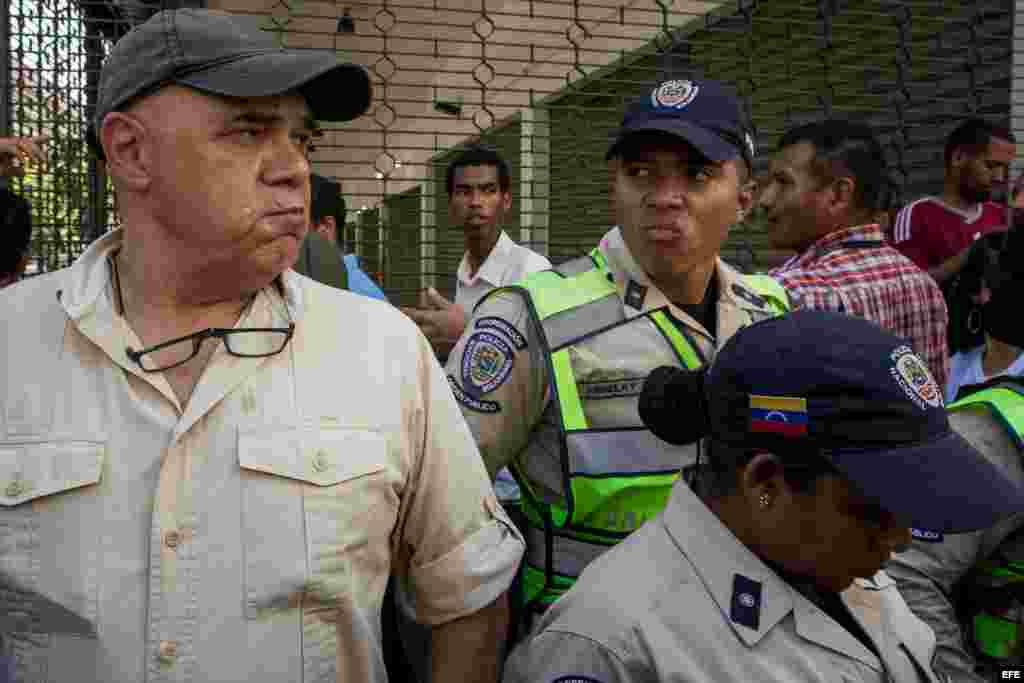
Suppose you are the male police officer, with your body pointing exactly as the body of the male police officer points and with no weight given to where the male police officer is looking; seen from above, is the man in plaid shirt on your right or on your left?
on your left

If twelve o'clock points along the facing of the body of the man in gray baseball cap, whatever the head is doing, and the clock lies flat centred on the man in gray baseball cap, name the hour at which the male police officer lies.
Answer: The male police officer is roughly at 8 o'clock from the man in gray baseball cap.

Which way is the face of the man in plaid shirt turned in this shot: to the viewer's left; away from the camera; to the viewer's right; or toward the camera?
to the viewer's left

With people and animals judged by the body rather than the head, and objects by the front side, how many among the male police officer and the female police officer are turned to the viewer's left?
0

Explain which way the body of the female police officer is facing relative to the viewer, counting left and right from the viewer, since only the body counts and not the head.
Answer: facing the viewer and to the right of the viewer

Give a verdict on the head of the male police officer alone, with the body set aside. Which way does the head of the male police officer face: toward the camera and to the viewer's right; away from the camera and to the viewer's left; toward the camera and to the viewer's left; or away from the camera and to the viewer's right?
toward the camera and to the viewer's left

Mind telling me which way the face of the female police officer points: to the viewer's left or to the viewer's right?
to the viewer's right

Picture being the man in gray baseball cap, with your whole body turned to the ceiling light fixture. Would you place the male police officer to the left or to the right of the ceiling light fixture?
right

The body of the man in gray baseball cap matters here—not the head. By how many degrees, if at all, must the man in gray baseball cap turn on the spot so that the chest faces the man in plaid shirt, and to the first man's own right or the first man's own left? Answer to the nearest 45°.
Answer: approximately 135° to the first man's own left

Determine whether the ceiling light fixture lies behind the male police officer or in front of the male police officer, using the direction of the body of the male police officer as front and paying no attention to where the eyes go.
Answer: behind

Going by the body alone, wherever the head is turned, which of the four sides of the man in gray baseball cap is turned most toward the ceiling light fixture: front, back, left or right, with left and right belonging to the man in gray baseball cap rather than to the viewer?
back

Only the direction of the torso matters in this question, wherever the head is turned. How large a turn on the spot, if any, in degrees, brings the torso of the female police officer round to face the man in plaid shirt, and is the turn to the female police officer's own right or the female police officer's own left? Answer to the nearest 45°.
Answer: approximately 135° to the female police officer's own left
